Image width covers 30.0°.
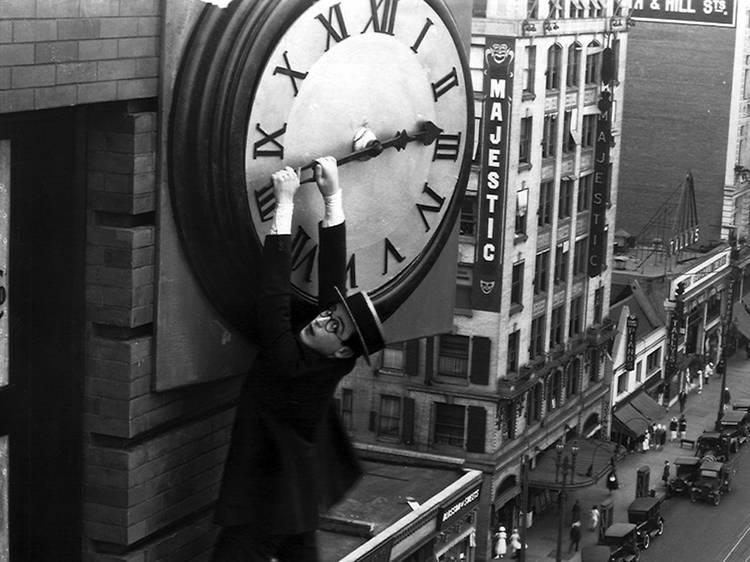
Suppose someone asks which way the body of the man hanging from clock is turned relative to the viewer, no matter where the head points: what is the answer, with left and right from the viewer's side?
facing away from the viewer and to the left of the viewer

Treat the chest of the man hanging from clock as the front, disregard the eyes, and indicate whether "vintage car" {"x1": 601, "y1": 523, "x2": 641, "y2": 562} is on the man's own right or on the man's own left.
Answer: on the man's own right

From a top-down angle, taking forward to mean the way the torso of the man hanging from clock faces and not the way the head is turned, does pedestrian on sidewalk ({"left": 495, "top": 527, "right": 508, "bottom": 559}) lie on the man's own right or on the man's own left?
on the man's own right
